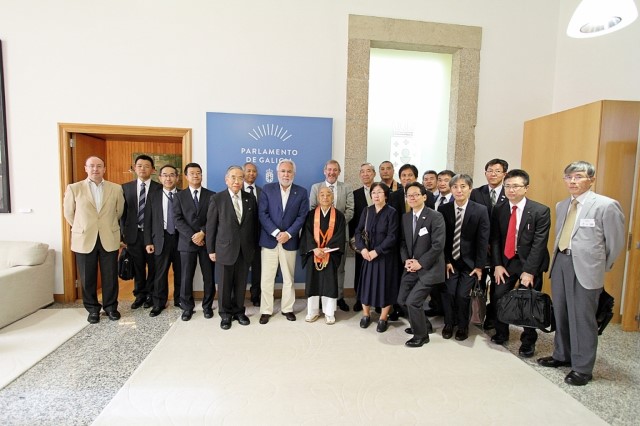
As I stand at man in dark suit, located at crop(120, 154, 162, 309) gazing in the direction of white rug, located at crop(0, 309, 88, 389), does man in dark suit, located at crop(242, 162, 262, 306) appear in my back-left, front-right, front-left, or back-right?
back-left

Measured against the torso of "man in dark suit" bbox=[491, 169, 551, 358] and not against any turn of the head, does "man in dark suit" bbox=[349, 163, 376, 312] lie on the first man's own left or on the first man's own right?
on the first man's own right

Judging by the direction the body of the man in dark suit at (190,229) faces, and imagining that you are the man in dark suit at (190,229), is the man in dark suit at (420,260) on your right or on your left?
on your left

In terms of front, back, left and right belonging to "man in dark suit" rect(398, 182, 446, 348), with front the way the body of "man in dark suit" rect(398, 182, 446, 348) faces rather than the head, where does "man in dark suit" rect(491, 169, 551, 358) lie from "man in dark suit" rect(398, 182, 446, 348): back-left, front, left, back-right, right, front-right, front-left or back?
back-left

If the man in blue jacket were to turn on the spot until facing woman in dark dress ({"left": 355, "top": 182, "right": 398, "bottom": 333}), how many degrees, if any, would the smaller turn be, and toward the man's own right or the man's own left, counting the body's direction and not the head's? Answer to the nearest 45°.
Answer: approximately 90° to the man's own left

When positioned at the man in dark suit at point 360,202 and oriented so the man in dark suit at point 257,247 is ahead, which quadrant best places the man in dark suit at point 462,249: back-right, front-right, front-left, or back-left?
back-left
